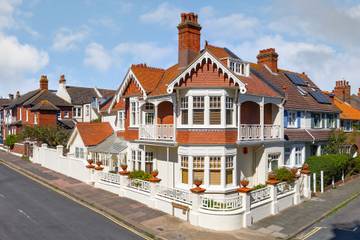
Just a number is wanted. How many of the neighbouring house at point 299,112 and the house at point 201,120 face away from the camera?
0

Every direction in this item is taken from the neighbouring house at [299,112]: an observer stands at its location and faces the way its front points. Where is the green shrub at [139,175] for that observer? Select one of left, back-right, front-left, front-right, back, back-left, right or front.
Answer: right

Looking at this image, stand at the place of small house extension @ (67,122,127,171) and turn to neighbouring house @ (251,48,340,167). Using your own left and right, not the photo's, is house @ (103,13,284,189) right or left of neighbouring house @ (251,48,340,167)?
right

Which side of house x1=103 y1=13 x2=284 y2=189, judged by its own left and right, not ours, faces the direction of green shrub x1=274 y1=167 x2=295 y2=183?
left

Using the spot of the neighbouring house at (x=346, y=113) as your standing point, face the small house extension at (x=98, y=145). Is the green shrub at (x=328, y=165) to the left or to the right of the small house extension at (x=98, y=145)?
left

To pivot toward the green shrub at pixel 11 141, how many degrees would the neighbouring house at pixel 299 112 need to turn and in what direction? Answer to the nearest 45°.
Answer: approximately 135° to its right

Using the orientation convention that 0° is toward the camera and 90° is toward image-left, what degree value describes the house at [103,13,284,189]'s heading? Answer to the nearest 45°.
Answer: approximately 0°

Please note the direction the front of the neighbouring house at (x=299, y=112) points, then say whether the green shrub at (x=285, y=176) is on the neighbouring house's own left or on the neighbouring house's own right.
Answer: on the neighbouring house's own right

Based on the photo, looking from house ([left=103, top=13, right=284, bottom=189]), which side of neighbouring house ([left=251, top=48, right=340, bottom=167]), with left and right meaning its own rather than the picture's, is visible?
right

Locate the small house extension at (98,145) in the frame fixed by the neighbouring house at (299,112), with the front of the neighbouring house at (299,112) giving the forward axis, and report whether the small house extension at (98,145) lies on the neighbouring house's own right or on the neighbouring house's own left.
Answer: on the neighbouring house's own right

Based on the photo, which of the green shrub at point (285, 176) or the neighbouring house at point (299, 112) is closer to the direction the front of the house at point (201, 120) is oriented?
the green shrub

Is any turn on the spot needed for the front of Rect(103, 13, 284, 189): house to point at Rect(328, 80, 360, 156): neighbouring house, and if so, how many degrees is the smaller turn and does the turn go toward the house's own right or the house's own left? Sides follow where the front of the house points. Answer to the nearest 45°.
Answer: approximately 135° to the house's own left

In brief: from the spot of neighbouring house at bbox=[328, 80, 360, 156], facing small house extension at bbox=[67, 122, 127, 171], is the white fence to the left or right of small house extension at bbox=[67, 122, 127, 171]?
left
